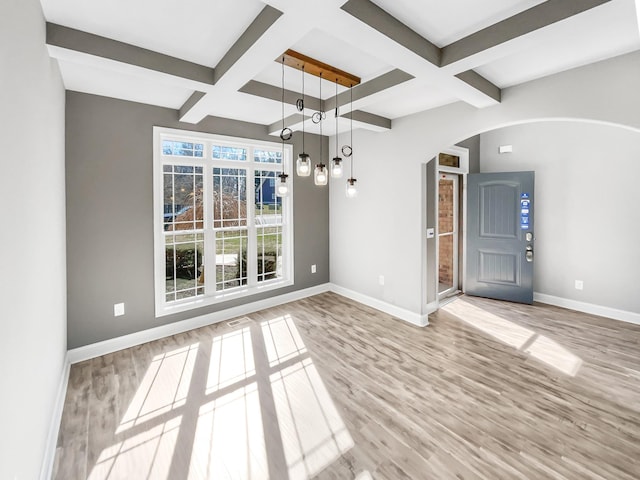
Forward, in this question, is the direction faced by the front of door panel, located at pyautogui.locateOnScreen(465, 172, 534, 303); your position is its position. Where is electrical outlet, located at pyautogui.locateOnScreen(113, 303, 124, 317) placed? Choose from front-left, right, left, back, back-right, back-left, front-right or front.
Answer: front-right

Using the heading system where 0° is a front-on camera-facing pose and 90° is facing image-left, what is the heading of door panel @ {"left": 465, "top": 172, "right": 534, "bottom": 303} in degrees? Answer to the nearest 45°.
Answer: approximately 0°

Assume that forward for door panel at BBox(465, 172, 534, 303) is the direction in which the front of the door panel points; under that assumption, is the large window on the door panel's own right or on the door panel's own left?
on the door panel's own right

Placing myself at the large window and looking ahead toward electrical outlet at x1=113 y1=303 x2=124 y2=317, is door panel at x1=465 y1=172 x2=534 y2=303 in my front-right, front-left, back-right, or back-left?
back-left
